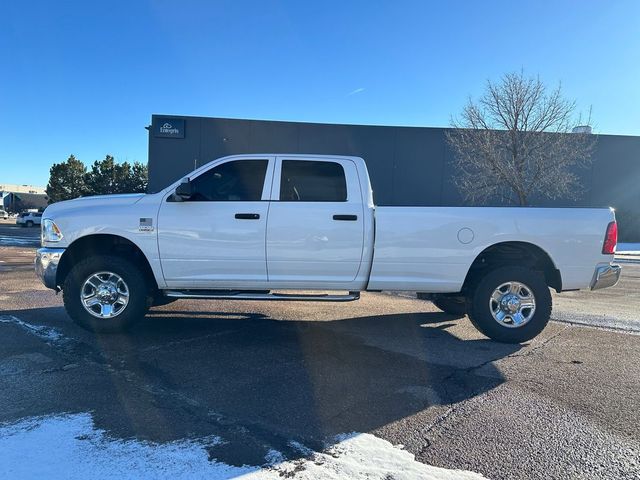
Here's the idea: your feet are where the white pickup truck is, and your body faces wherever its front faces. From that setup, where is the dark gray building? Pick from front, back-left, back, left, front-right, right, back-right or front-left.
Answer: right

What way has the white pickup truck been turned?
to the viewer's left

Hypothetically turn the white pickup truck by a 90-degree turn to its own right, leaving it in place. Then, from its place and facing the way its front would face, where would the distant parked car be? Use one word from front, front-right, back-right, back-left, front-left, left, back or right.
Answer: front-left
